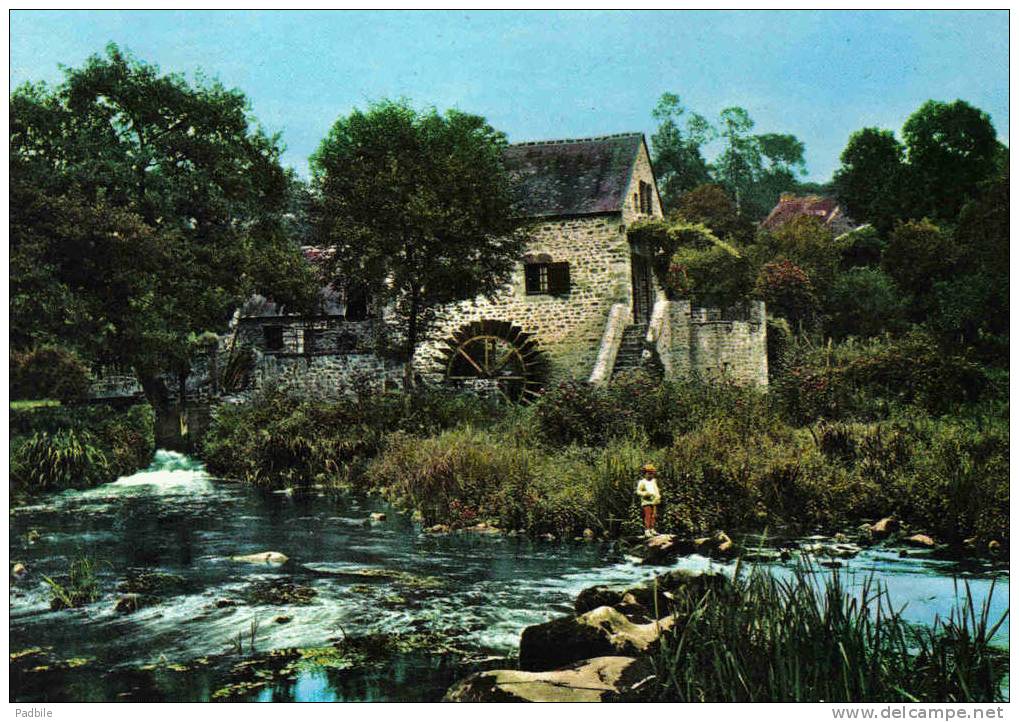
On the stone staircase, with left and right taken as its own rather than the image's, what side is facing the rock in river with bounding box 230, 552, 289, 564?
front

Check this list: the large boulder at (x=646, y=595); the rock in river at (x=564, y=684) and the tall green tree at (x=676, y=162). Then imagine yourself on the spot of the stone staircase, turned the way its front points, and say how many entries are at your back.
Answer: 1

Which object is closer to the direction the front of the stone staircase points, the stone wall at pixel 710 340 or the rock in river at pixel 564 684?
the rock in river

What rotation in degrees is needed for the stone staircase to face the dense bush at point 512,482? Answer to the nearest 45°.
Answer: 0° — it already faces it

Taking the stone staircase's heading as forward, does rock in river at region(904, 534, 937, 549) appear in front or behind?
in front

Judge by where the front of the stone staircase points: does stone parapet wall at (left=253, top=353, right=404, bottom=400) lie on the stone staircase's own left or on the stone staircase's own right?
on the stone staircase's own right

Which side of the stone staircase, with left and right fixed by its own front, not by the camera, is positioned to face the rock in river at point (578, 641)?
front

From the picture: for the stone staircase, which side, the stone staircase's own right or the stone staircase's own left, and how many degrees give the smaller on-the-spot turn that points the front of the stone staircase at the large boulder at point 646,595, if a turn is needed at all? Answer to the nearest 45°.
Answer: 0° — it already faces it

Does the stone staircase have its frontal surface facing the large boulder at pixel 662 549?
yes

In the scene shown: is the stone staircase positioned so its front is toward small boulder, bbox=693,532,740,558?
yes

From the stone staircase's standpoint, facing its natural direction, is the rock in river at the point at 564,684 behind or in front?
in front

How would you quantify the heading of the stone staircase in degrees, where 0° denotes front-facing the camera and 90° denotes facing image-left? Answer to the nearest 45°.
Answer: approximately 0°
